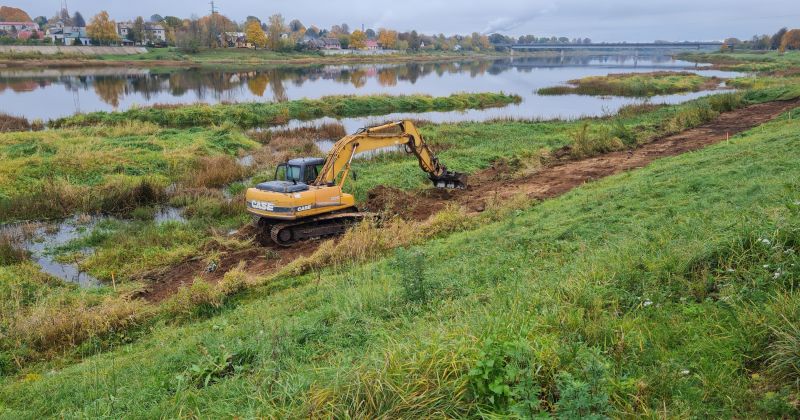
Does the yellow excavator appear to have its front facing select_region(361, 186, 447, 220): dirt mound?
yes

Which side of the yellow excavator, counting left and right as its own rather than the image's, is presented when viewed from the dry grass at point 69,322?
back

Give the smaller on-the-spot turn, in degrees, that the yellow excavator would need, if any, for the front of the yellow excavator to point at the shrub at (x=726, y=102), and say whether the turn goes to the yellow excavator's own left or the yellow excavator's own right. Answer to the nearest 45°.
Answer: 0° — it already faces it

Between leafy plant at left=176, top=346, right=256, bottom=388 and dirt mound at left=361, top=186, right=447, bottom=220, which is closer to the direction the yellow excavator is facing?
the dirt mound

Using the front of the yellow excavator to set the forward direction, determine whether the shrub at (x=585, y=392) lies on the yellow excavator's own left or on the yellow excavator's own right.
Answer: on the yellow excavator's own right

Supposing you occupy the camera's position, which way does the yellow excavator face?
facing away from the viewer and to the right of the viewer

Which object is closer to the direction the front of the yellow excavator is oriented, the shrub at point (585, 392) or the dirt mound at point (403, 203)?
the dirt mound

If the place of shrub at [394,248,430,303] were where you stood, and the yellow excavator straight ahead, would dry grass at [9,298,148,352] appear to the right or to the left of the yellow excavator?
left

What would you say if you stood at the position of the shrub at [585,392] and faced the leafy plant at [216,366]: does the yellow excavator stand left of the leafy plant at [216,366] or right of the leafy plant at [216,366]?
right

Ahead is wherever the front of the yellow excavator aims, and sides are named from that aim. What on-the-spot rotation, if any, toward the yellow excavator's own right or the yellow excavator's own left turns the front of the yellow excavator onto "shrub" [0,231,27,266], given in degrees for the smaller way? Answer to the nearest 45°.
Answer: approximately 135° to the yellow excavator's own left
